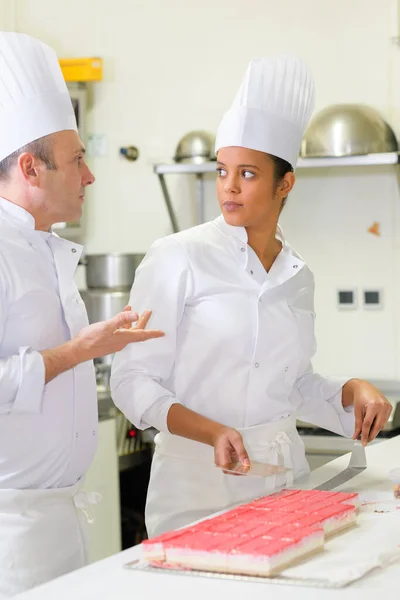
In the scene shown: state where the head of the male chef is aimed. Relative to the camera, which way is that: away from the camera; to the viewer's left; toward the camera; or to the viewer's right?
to the viewer's right

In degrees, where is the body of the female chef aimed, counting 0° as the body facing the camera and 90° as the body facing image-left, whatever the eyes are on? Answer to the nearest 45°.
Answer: approximately 315°

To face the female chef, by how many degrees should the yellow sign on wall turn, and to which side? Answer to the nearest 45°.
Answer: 0° — it already faces them

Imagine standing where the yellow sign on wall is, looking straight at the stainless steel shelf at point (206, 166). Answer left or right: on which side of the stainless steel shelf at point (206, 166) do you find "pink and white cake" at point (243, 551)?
right

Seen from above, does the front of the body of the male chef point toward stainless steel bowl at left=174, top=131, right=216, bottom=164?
no

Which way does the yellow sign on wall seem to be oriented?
toward the camera

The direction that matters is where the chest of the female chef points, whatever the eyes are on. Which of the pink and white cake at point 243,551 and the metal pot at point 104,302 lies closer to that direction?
the pink and white cake

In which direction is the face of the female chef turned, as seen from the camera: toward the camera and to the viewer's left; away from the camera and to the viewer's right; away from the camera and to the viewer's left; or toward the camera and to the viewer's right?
toward the camera and to the viewer's left

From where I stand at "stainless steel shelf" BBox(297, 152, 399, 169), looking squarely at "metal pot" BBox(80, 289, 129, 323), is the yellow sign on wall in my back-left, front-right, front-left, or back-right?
front-right

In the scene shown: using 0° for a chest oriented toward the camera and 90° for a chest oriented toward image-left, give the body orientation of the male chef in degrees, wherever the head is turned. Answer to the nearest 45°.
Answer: approximately 270°

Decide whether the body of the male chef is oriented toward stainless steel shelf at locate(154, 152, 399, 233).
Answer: no

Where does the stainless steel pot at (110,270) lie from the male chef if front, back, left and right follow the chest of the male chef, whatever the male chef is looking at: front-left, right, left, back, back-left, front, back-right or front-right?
left

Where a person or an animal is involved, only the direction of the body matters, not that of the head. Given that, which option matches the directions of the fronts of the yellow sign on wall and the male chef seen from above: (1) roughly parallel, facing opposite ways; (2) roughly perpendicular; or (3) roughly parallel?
roughly perpendicular

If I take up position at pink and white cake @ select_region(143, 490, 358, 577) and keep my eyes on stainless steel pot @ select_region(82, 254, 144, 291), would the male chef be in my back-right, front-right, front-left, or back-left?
front-left

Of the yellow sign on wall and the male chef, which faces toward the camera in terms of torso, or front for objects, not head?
the yellow sign on wall
